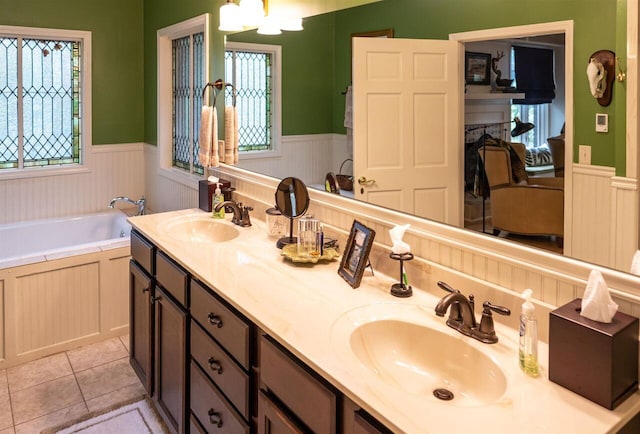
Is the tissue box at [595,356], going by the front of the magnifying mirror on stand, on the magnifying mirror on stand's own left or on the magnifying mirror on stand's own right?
on the magnifying mirror on stand's own left

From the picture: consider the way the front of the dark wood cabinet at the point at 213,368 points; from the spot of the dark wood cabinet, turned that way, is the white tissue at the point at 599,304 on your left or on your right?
on your left

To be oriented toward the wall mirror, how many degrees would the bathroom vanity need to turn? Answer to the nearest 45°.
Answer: approximately 135° to its right

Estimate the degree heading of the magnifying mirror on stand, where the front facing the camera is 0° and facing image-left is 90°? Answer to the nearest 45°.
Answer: approximately 45°
